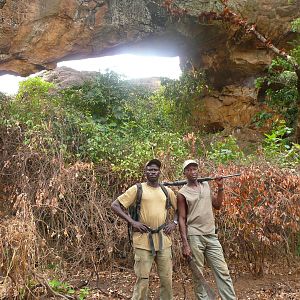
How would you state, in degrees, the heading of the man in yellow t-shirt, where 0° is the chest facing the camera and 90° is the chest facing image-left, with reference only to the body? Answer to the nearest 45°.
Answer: approximately 0°

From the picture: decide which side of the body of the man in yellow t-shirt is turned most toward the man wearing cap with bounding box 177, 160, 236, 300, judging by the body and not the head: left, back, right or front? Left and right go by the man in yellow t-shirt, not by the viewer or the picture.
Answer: left
